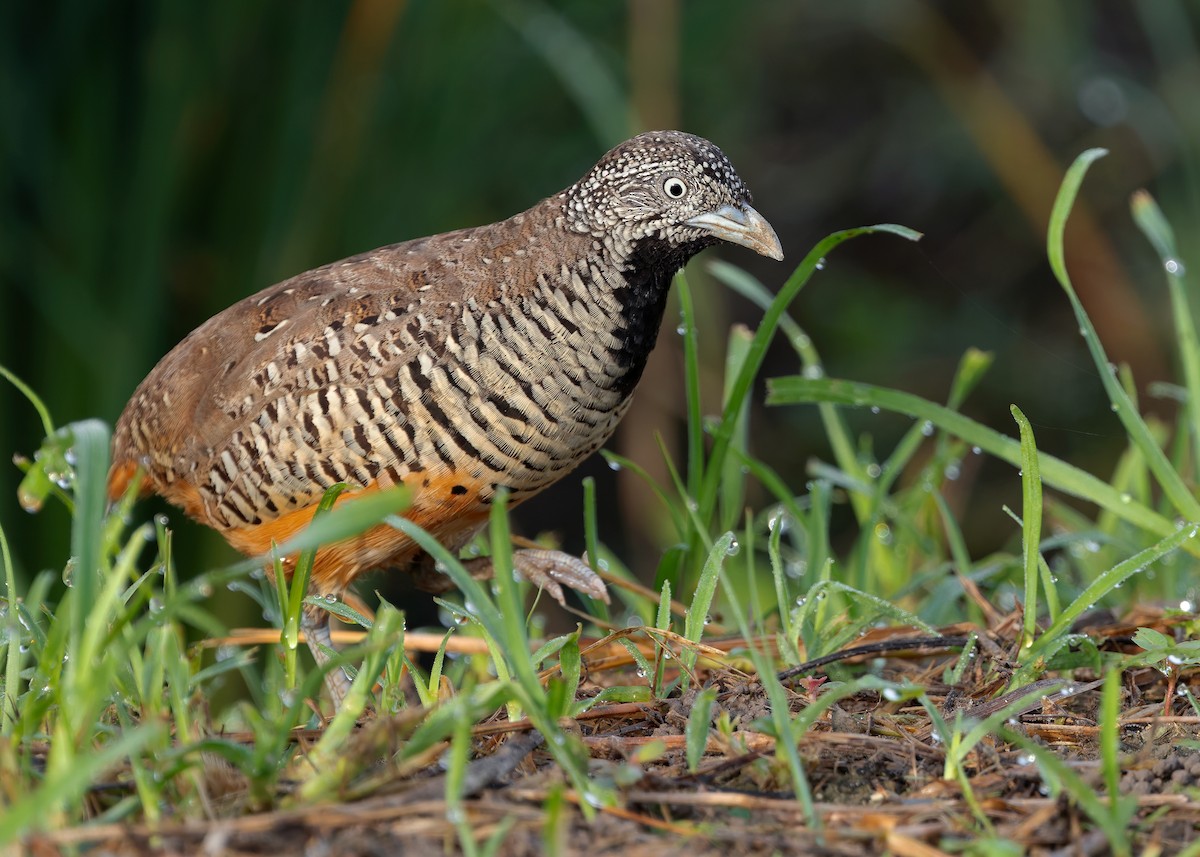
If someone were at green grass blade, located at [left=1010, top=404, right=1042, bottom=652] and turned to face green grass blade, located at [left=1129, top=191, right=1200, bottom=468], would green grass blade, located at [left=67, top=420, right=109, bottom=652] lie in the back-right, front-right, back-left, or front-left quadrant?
back-left

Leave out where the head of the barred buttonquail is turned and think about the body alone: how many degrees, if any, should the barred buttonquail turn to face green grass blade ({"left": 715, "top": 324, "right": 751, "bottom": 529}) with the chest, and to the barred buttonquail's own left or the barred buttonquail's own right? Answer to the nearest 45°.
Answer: approximately 45° to the barred buttonquail's own left

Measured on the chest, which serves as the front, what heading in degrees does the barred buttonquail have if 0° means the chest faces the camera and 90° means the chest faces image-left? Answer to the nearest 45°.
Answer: approximately 270°

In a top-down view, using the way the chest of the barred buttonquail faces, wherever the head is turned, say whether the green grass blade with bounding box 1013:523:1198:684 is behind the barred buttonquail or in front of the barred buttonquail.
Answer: in front

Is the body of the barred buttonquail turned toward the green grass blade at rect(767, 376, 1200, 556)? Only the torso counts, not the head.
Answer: yes

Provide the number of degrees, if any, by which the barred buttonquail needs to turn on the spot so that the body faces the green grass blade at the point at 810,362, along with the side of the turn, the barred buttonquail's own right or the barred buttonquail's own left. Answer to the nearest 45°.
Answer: approximately 45° to the barred buttonquail's own left
